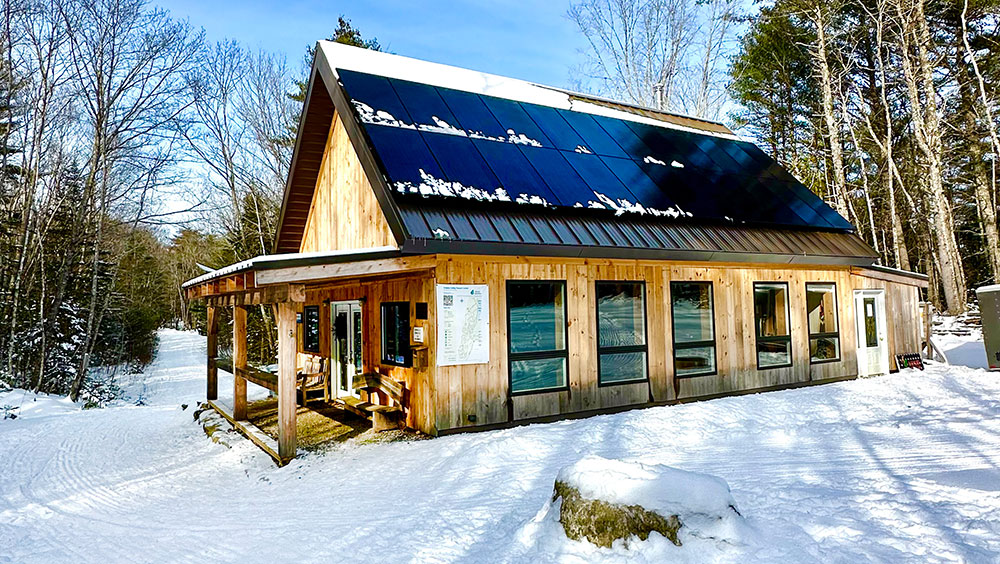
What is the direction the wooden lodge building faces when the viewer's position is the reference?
facing the viewer and to the left of the viewer

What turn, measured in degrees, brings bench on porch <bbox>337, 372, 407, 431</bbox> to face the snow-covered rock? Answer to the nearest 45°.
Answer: approximately 45° to its left

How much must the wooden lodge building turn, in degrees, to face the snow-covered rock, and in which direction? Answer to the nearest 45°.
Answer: approximately 45° to its left

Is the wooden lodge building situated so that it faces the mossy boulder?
no

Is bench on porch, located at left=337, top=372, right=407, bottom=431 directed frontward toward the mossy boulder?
no
